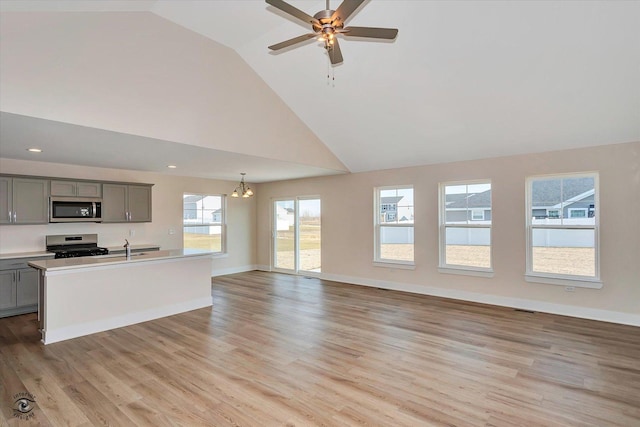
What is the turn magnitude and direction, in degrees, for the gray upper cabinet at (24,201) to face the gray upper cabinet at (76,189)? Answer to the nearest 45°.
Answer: approximately 90° to its left

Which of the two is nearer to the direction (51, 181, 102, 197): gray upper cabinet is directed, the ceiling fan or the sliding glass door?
the ceiling fan

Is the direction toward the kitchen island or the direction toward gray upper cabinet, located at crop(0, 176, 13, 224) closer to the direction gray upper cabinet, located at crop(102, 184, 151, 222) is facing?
the kitchen island

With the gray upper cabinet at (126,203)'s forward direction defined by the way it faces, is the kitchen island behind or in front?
in front

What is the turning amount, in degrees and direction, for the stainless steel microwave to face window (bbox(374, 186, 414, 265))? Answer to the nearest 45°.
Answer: approximately 45° to its left

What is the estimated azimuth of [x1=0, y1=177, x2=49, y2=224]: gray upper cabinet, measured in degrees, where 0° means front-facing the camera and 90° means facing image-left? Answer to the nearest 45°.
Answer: approximately 0°

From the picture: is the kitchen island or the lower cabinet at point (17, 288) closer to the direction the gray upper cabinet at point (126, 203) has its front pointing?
the kitchen island

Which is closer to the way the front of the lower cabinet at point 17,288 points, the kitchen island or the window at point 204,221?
the kitchen island

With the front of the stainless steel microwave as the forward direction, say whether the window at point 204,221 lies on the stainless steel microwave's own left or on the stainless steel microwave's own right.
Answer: on the stainless steel microwave's own left
